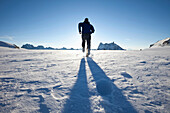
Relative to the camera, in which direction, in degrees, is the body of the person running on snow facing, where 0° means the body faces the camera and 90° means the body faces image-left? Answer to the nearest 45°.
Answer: approximately 180°
